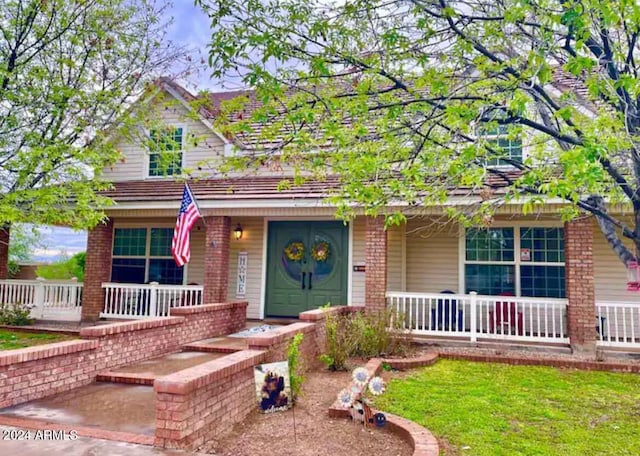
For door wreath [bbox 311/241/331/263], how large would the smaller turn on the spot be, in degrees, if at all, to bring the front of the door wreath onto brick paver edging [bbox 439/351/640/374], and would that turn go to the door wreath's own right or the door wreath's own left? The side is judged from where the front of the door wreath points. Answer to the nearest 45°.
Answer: approximately 45° to the door wreath's own left

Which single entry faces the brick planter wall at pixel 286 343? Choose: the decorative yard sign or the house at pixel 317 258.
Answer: the house

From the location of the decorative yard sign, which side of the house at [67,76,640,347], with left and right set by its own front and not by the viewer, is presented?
front

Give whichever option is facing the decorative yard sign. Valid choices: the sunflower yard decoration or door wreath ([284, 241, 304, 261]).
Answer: the door wreath

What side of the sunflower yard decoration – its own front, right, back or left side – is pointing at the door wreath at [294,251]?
back

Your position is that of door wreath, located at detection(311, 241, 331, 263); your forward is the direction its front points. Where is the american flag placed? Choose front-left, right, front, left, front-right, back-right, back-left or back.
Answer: front-right

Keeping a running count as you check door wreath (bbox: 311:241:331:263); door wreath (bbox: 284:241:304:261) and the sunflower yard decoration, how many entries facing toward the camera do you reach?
3

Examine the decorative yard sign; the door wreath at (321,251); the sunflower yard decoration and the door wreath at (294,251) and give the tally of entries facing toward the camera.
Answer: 4

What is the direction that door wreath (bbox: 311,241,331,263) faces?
toward the camera

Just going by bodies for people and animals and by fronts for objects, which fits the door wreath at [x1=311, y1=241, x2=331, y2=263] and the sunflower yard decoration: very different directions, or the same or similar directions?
same or similar directions

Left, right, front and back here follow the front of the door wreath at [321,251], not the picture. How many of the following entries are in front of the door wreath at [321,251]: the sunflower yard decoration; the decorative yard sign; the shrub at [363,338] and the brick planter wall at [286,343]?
4

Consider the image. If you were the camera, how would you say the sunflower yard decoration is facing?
facing the viewer

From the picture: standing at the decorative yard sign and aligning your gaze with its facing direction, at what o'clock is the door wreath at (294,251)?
The door wreath is roughly at 6 o'clock from the decorative yard sign.

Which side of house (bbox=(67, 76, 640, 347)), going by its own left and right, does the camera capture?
front

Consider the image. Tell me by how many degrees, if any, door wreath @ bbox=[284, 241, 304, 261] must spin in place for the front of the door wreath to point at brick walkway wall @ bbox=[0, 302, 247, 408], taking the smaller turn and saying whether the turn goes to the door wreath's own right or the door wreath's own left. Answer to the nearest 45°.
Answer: approximately 45° to the door wreath's own right

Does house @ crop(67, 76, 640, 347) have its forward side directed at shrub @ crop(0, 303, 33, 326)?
no

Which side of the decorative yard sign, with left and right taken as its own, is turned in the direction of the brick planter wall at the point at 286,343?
back

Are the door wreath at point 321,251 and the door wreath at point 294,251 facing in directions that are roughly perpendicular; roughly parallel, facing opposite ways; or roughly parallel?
roughly parallel

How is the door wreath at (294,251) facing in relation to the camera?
toward the camera
